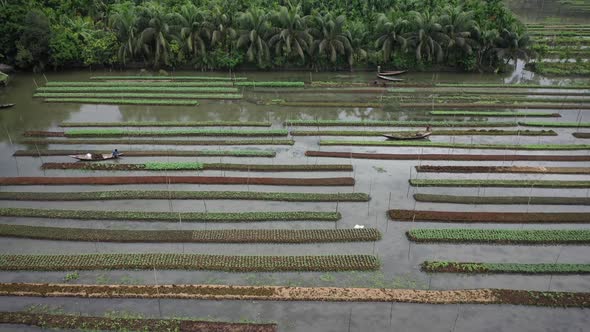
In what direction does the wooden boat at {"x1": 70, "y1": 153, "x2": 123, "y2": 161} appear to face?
to the viewer's left

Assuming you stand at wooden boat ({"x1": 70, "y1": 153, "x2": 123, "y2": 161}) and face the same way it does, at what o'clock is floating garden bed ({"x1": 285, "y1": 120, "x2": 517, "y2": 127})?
The floating garden bed is roughly at 6 o'clock from the wooden boat.

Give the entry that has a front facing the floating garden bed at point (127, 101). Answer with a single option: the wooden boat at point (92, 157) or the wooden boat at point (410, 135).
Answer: the wooden boat at point (410, 135)

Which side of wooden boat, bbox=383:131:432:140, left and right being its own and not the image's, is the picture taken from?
left

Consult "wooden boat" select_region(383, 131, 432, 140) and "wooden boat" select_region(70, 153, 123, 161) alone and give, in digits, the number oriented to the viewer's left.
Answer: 2

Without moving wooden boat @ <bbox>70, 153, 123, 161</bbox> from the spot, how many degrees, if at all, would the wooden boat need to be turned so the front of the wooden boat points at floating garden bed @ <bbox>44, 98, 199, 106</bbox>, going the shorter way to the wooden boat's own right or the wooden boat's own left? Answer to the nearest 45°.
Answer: approximately 90° to the wooden boat's own right
